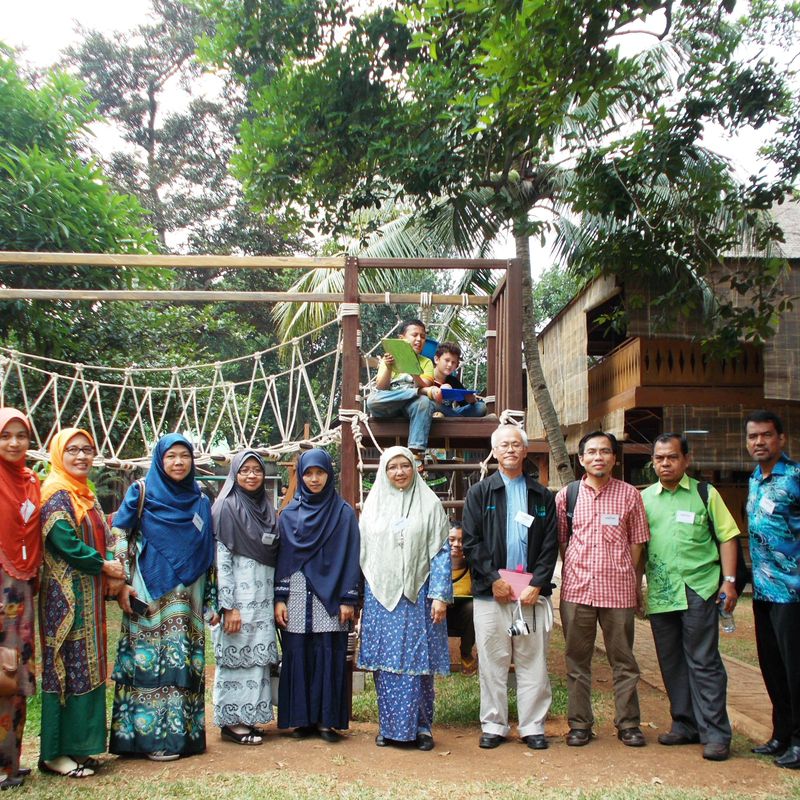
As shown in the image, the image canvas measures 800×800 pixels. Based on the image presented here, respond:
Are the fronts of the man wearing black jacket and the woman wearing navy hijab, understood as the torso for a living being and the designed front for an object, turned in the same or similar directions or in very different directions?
same or similar directions

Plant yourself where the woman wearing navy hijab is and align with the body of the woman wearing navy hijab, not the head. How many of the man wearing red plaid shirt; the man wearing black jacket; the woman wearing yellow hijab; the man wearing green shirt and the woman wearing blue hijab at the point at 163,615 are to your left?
3

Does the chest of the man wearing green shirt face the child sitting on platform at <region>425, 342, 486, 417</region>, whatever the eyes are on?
no

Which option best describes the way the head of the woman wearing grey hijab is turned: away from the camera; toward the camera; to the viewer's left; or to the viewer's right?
toward the camera

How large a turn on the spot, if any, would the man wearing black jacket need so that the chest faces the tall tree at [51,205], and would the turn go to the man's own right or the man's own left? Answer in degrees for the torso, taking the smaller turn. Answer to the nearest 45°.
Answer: approximately 135° to the man's own right

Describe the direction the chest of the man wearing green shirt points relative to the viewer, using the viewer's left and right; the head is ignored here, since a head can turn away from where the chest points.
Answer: facing the viewer and to the left of the viewer

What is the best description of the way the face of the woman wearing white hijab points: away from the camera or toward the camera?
toward the camera

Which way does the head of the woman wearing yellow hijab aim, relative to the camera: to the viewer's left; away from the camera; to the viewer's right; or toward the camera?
toward the camera

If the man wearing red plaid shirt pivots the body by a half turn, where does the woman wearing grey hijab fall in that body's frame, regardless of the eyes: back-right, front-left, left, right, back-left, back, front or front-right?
left

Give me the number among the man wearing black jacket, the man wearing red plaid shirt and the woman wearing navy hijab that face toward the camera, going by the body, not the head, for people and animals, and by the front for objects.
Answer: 3

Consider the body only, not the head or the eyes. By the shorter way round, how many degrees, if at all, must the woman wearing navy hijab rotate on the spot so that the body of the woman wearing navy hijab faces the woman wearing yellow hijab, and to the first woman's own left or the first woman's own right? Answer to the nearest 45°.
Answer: approximately 45° to the first woman's own right

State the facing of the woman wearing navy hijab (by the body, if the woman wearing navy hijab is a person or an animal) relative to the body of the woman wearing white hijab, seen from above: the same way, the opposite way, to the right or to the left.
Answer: the same way

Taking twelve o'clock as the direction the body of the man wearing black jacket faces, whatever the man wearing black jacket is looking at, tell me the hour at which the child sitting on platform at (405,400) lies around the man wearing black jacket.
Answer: The child sitting on platform is roughly at 5 o'clock from the man wearing black jacket.

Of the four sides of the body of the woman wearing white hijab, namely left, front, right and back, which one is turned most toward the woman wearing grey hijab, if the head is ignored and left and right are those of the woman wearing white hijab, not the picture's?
right

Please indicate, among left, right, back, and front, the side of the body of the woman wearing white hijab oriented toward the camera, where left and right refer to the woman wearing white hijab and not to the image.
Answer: front

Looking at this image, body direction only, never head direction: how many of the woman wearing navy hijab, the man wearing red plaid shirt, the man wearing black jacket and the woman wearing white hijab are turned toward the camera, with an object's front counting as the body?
4

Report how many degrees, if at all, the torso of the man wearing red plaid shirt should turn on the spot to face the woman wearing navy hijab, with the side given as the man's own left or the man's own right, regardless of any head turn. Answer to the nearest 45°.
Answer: approximately 90° to the man's own right

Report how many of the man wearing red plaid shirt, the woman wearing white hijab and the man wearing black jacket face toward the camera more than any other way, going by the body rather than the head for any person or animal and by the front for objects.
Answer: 3
